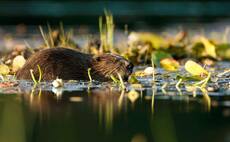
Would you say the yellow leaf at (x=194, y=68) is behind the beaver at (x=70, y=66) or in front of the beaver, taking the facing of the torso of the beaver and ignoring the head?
in front

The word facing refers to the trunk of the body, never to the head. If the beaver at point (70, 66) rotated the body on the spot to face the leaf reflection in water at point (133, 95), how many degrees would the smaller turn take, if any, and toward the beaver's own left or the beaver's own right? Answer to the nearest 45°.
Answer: approximately 45° to the beaver's own right

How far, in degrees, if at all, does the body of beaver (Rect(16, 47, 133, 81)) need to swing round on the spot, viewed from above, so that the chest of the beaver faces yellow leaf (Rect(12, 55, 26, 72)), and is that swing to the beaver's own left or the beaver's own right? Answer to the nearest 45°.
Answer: approximately 135° to the beaver's own left

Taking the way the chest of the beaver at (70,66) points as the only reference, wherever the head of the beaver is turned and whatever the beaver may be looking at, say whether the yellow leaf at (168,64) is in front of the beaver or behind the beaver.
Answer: in front

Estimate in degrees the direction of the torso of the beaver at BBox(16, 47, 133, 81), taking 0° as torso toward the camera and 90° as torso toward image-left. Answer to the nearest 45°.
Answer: approximately 270°
